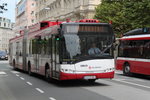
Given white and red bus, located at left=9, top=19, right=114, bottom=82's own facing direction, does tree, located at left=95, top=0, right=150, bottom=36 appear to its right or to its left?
on its left

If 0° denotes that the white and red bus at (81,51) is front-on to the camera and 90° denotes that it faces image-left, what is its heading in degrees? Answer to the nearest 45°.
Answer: approximately 315°

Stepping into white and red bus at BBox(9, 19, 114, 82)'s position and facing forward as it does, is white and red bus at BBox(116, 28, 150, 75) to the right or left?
on its left
